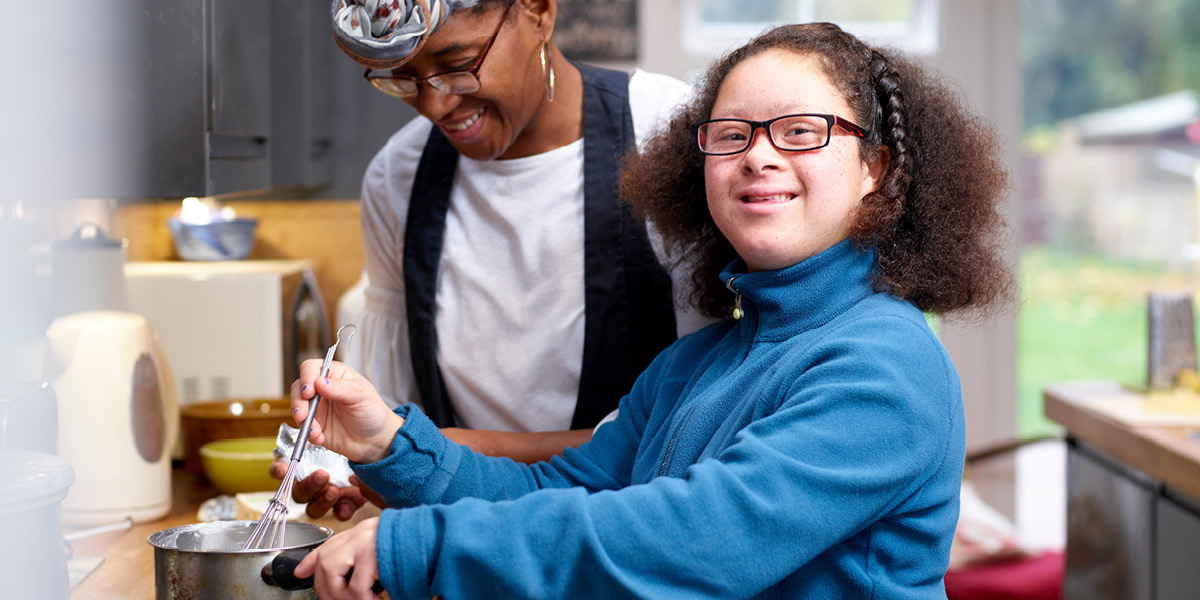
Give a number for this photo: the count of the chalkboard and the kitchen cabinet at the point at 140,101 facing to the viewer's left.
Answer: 0

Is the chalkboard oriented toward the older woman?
yes

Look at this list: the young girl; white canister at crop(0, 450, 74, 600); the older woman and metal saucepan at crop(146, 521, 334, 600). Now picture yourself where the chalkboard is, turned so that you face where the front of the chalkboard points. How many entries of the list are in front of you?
4

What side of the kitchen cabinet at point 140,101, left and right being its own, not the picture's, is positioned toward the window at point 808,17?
left

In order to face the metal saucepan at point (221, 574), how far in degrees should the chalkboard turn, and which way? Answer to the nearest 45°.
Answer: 0° — it already faces it

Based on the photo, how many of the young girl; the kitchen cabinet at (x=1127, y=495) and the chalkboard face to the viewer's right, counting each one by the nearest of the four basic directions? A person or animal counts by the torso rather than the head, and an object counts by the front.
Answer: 0

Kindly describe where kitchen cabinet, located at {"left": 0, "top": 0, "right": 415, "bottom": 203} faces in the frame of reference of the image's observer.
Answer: facing the viewer and to the right of the viewer

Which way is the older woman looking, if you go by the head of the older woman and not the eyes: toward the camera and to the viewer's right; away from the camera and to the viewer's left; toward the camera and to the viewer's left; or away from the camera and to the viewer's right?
toward the camera and to the viewer's left

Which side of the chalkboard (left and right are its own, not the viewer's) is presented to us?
front

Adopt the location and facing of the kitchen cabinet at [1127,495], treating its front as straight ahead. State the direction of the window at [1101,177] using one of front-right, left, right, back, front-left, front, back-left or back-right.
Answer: back-right

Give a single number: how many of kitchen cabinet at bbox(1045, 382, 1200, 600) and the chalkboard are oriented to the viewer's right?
0

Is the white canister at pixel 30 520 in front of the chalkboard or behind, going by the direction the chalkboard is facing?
in front

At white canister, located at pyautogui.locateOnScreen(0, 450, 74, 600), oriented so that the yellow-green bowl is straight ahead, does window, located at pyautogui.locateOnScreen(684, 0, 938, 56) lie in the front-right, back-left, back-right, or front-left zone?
front-right

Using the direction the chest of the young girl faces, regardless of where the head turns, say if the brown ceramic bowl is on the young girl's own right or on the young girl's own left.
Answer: on the young girl's own right

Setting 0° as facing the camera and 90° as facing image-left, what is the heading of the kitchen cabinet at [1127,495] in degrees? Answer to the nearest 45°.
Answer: approximately 45°
